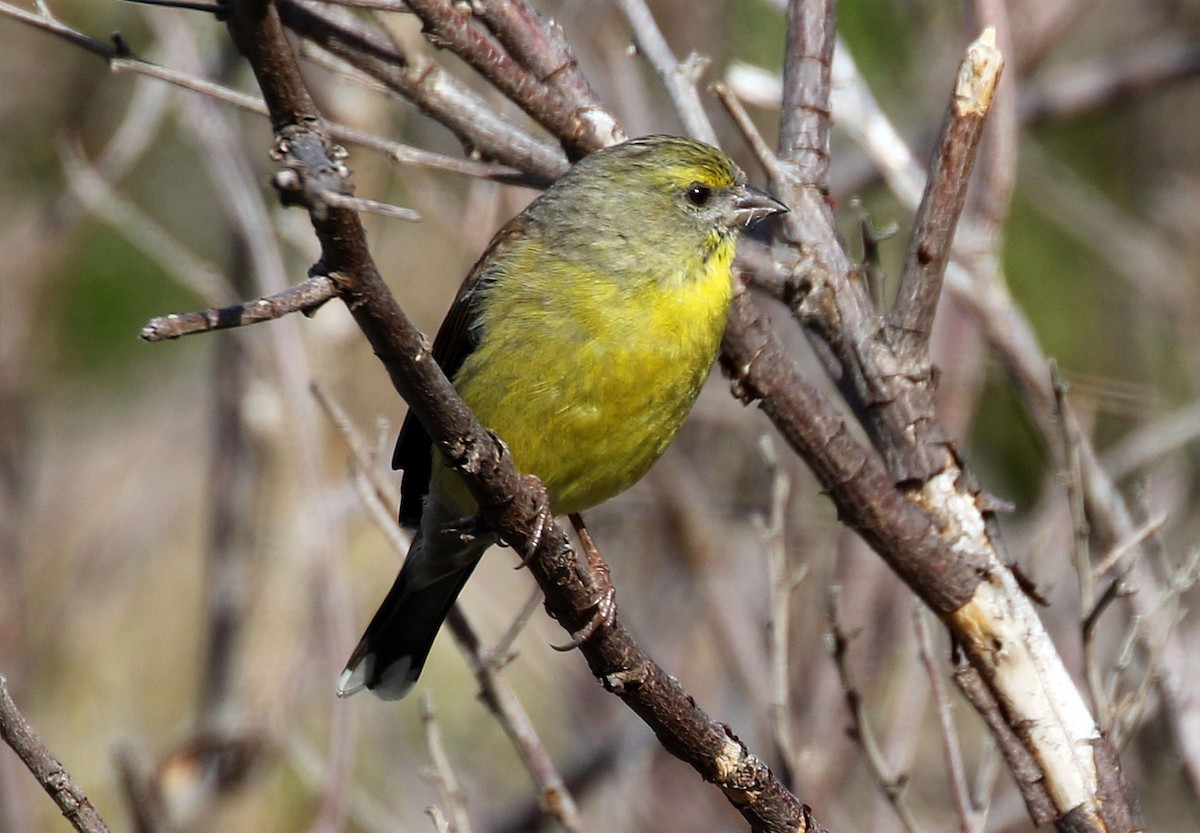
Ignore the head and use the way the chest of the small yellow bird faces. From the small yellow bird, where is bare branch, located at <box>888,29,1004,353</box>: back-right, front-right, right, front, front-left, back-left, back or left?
front

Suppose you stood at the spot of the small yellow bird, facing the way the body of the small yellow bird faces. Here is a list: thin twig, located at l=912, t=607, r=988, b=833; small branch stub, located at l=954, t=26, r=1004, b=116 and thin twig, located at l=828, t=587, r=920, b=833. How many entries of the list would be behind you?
0

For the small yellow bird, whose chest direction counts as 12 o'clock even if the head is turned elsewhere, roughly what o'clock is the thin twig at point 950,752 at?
The thin twig is roughly at 9 o'clock from the small yellow bird.

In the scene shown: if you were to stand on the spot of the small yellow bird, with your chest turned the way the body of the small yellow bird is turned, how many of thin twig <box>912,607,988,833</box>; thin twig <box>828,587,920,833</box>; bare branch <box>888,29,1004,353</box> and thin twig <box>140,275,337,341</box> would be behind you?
1

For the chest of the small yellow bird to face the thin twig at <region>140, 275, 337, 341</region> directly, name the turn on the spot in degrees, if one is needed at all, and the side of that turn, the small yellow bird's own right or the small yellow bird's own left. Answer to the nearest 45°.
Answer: approximately 135° to the small yellow bird's own right
